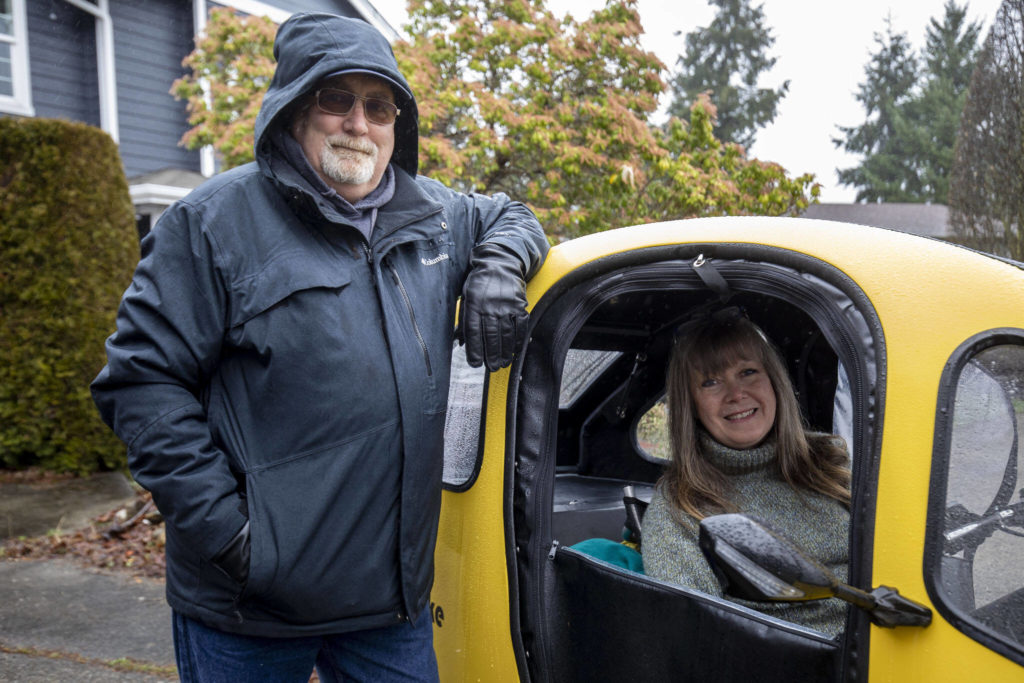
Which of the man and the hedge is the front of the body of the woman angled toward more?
the man

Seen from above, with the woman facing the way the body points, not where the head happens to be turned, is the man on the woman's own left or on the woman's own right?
on the woman's own right

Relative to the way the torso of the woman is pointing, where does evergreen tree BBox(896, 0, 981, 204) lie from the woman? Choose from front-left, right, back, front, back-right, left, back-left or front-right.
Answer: back

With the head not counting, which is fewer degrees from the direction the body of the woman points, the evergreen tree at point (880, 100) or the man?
the man

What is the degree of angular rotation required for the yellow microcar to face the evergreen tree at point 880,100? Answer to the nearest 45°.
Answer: approximately 135° to its left

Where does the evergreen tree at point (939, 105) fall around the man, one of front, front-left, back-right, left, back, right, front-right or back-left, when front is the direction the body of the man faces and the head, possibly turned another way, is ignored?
left

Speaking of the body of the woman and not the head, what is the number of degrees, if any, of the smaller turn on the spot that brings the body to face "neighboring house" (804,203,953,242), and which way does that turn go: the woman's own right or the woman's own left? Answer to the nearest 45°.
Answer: approximately 180°

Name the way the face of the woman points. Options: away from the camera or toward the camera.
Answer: toward the camera

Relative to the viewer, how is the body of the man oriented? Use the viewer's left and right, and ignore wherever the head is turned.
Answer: facing the viewer and to the right of the viewer

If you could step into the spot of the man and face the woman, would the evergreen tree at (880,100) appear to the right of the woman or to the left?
left

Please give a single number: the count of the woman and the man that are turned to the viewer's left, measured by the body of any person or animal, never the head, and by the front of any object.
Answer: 0

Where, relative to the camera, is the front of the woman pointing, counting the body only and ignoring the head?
toward the camera

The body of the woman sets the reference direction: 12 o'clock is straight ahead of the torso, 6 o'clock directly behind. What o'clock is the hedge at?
The hedge is roughly at 4 o'clock from the woman.

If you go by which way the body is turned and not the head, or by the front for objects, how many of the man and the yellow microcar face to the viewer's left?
0
